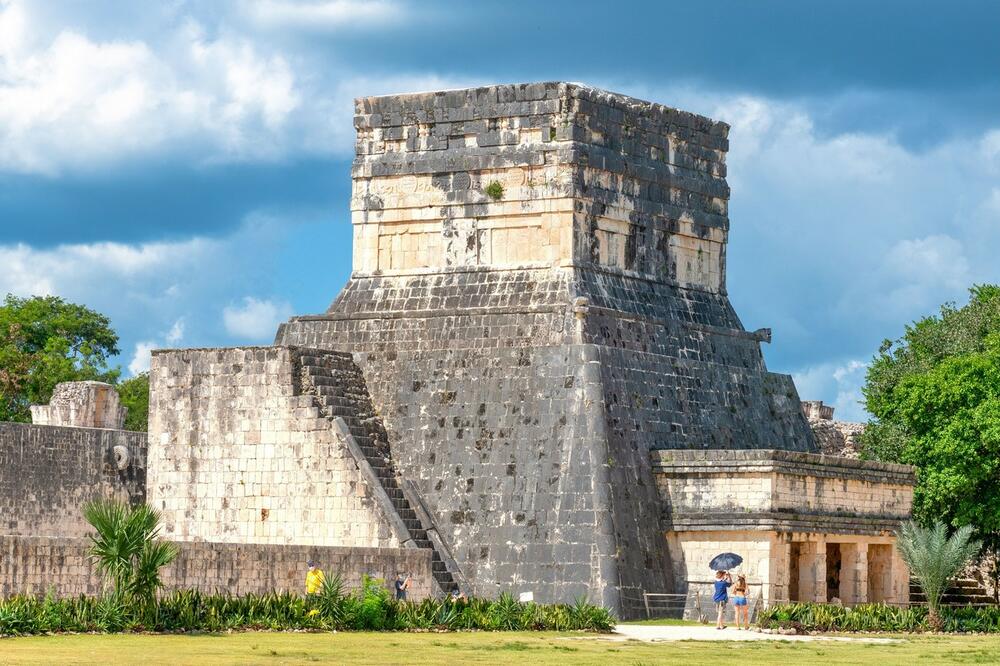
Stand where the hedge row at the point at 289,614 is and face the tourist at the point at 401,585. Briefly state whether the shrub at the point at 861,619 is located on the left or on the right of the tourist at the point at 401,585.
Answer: right

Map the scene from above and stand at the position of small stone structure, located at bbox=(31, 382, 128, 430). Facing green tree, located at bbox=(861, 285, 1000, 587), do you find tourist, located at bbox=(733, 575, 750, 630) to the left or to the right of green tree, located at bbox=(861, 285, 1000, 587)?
right
